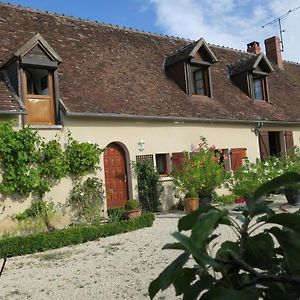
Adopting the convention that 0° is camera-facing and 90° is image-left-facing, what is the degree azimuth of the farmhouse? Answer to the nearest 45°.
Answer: approximately 315°

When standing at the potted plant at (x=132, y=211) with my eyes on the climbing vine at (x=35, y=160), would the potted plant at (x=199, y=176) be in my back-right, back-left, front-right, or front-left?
back-right
